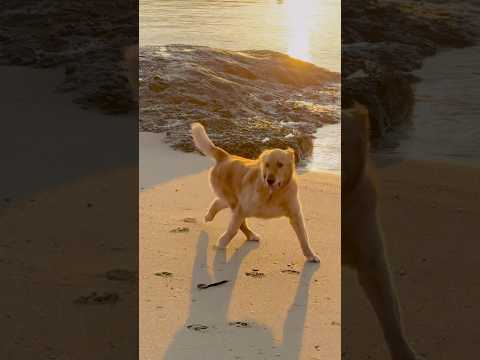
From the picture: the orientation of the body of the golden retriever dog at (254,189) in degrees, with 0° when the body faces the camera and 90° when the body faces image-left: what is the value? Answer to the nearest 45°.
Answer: approximately 315°
